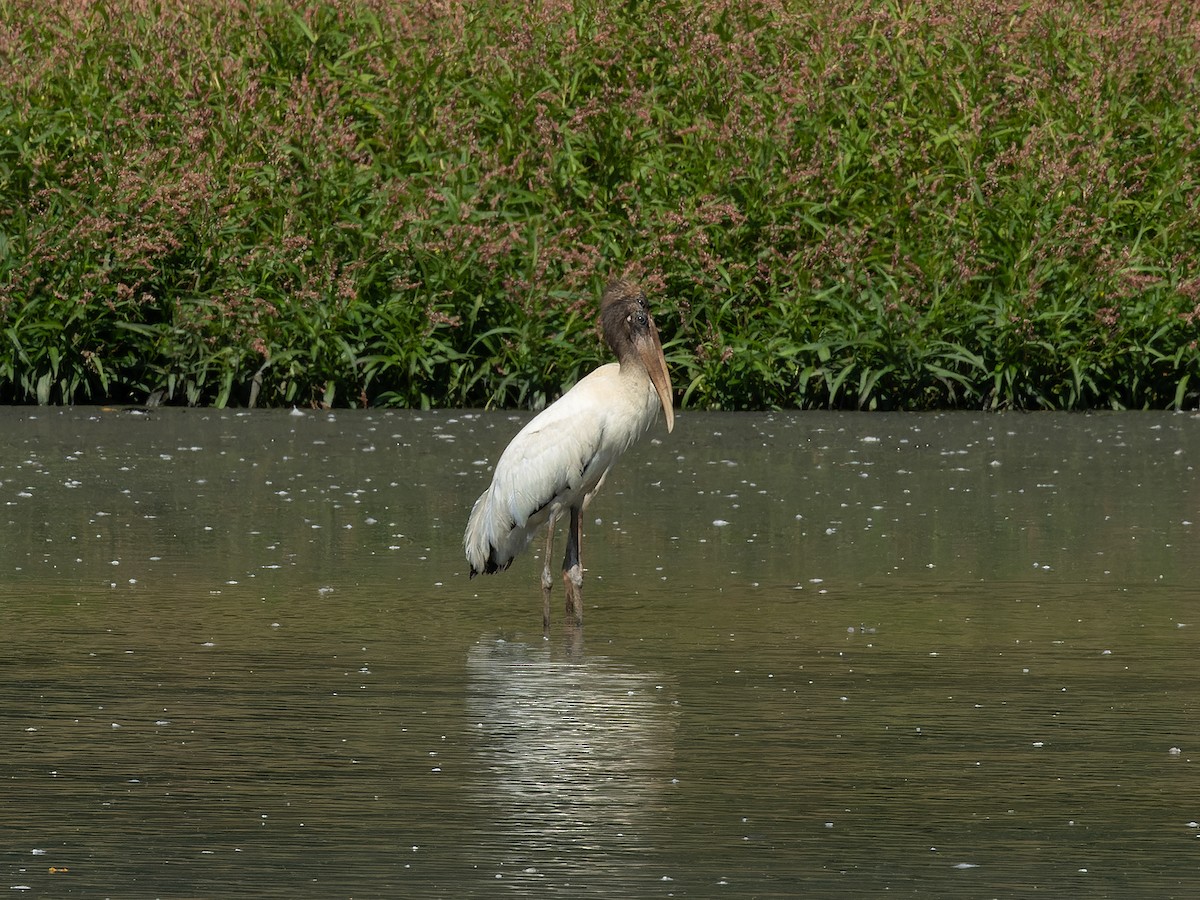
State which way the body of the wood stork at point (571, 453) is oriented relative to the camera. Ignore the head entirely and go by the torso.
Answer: to the viewer's right
